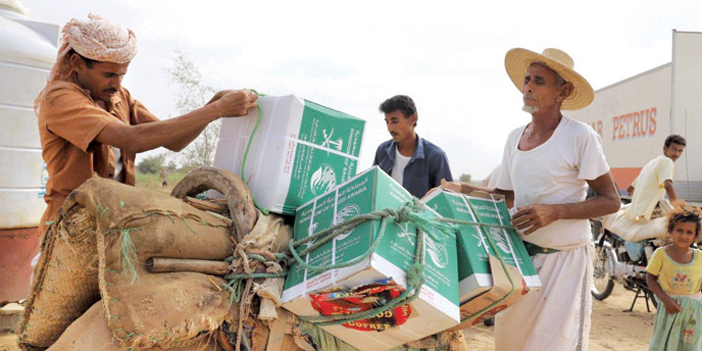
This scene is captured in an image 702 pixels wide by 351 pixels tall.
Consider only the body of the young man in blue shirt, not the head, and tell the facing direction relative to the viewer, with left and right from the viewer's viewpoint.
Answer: facing the viewer and to the left of the viewer

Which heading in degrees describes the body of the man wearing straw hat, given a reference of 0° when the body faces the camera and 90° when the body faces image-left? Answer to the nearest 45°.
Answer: approximately 45°

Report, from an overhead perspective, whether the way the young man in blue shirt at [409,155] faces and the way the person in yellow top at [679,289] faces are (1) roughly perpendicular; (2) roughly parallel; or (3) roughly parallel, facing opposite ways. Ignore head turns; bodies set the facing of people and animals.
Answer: roughly parallel

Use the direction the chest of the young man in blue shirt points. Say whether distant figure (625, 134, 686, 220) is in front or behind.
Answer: behind

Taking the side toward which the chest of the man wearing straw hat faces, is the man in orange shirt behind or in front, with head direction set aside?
in front

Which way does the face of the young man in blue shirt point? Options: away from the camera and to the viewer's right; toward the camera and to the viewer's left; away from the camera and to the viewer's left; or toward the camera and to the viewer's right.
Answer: toward the camera and to the viewer's left

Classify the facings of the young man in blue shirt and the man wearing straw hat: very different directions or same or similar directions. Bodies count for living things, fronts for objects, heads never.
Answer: same or similar directions

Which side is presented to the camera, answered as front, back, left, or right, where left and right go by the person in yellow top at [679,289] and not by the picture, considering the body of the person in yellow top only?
front

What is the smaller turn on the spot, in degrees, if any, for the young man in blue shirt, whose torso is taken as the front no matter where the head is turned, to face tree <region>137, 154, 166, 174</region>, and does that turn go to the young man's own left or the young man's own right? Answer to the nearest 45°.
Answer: approximately 90° to the young man's own right

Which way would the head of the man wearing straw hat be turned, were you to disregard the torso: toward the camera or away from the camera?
toward the camera

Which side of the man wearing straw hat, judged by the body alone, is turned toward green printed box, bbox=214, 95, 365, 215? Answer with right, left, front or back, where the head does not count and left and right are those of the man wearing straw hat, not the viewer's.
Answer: front

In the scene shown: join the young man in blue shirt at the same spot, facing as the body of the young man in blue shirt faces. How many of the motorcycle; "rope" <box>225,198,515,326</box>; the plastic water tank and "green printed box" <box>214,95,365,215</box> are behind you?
1

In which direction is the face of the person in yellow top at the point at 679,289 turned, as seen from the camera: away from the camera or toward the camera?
toward the camera

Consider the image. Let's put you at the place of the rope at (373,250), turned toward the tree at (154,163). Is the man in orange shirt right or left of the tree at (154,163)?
left

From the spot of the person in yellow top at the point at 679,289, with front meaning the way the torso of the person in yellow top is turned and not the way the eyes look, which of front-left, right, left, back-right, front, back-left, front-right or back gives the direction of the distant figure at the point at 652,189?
back

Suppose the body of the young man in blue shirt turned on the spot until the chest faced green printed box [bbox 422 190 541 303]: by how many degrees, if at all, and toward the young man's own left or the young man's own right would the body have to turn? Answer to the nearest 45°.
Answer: approximately 45° to the young man's own left

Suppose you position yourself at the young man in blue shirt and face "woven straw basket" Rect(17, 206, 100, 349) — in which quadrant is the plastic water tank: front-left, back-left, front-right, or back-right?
front-right
